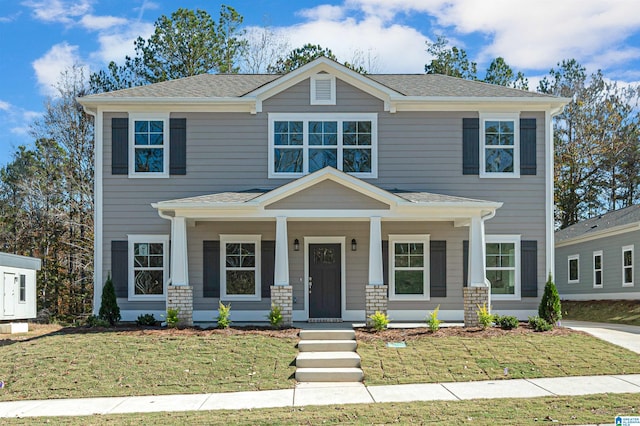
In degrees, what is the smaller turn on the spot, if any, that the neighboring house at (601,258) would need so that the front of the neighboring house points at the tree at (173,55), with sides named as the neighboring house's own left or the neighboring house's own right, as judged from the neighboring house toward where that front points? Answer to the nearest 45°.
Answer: approximately 135° to the neighboring house's own right

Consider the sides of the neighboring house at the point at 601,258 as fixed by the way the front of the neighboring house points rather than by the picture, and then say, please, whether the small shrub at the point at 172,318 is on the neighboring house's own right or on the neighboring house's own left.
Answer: on the neighboring house's own right

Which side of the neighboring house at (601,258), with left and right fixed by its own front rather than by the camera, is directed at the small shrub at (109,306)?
right

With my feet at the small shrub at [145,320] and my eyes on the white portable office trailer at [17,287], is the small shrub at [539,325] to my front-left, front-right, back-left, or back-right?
back-right

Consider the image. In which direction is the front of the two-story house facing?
toward the camera

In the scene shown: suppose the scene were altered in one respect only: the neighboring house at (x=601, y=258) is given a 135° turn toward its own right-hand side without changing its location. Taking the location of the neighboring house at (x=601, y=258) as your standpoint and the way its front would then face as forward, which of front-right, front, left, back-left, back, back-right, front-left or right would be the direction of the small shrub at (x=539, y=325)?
left

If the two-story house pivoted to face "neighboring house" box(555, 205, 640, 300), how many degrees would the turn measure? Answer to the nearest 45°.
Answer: approximately 135° to its left

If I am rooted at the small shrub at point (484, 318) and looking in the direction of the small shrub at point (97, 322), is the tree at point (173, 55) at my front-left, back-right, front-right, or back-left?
front-right

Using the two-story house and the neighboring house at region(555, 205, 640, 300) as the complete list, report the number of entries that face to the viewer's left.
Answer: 0

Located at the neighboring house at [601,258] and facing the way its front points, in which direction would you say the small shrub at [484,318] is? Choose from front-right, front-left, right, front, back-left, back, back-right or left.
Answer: front-right

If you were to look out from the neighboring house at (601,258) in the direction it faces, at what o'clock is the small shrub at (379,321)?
The small shrub is roughly at 2 o'clock from the neighboring house.

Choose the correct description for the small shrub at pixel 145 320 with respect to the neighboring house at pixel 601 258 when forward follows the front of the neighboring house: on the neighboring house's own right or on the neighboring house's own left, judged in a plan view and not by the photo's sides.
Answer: on the neighboring house's own right
